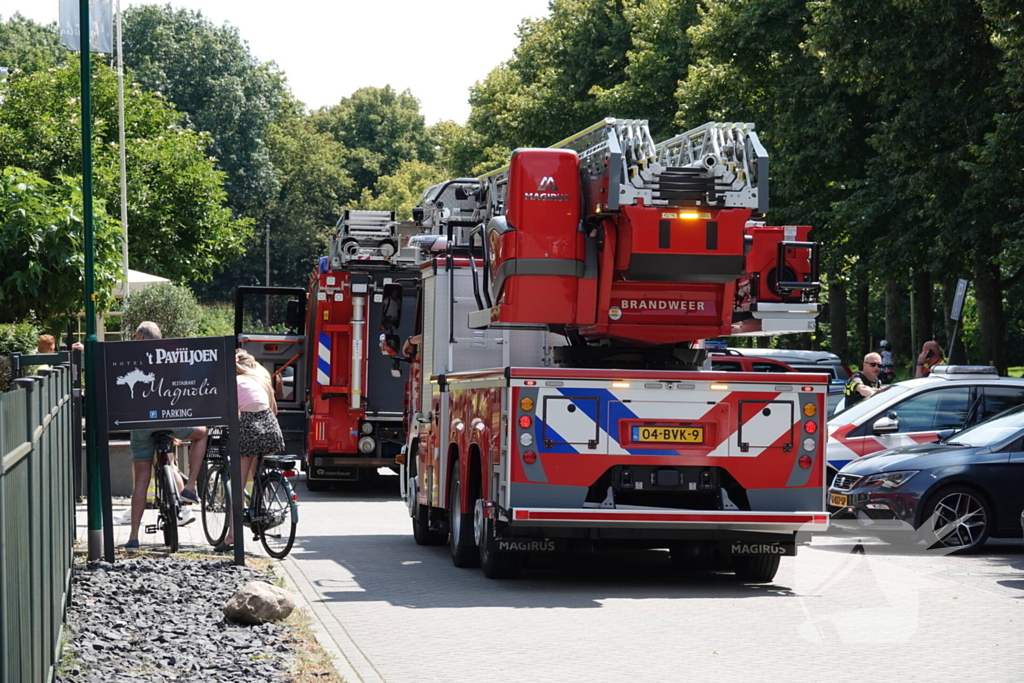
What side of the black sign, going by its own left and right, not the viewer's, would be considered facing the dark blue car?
left

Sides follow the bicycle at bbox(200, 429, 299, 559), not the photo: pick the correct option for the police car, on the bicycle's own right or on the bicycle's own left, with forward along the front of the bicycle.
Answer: on the bicycle's own right

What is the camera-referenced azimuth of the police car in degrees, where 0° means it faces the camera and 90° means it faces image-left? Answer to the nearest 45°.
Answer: approximately 45°

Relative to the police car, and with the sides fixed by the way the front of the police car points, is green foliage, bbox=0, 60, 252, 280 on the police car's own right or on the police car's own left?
on the police car's own right

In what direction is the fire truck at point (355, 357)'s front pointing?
away from the camera

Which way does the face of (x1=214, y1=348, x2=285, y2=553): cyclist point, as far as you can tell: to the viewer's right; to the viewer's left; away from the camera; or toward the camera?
away from the camera

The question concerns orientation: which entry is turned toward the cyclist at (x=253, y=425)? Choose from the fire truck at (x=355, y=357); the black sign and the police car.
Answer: the police car

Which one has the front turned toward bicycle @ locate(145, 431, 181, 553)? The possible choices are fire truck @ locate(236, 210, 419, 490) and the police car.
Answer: the police car

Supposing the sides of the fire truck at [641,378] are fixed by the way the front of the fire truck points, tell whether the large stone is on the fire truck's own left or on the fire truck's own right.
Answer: on the fire truck's own left

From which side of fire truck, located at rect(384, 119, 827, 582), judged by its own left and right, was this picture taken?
back

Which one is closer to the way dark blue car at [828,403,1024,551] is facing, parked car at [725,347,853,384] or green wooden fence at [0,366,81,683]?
the green wooden fence
